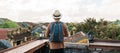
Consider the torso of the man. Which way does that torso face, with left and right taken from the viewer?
facing away from the viewer
